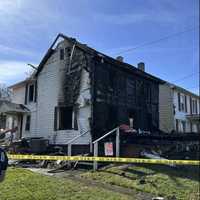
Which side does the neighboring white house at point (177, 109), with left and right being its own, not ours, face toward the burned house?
right

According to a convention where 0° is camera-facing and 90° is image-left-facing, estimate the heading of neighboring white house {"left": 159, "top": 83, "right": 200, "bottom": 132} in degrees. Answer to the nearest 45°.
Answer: approximately 315°
